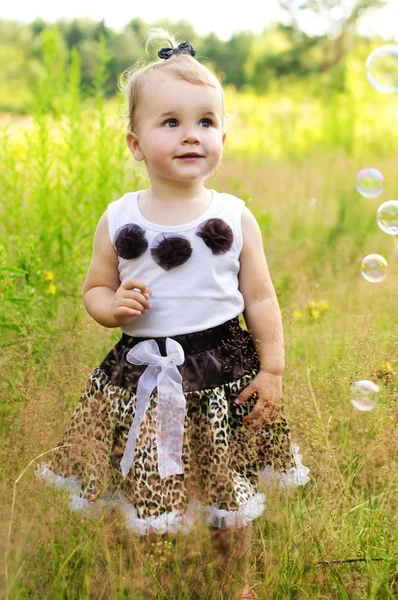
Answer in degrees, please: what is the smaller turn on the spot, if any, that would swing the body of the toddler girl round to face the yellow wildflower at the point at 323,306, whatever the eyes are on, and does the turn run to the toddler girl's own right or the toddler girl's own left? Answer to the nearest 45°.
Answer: approximately 135° to the toddler girl's own left

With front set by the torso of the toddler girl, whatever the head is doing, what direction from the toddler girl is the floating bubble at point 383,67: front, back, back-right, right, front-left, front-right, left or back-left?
back-left

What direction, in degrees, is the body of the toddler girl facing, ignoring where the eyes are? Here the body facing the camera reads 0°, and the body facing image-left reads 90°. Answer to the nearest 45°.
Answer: approximately 0°

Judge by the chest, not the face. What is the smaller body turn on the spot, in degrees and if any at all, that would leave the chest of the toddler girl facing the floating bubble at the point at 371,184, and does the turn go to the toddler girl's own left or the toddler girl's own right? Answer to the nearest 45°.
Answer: approximately 135° to the toddler girl's own left

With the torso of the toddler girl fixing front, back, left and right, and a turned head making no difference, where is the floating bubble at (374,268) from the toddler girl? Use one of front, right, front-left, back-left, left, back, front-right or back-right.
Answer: back-left
